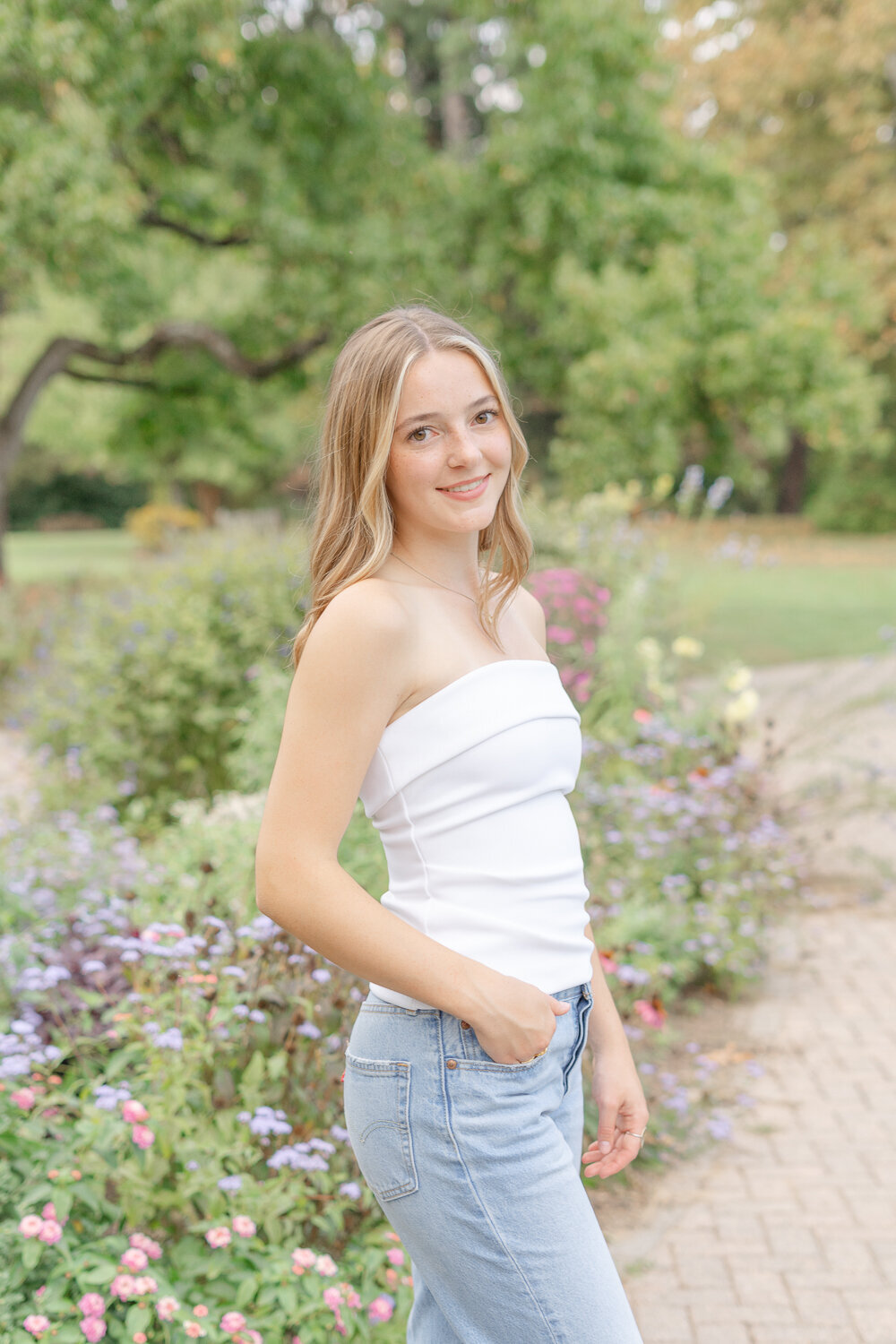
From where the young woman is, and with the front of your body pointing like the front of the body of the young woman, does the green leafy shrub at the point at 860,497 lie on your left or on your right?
on your left

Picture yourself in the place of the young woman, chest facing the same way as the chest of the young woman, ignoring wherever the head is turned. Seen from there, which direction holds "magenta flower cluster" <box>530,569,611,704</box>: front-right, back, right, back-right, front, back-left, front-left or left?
back-left

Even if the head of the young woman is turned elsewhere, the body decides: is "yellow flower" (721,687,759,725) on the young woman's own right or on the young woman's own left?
on the young woman's own left

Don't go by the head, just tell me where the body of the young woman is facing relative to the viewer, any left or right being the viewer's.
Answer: facing the viewer and to the right of the viewer

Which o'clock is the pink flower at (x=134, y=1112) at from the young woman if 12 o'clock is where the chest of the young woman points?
The pink flower is roughly at 6 o'clock from the young woman.
